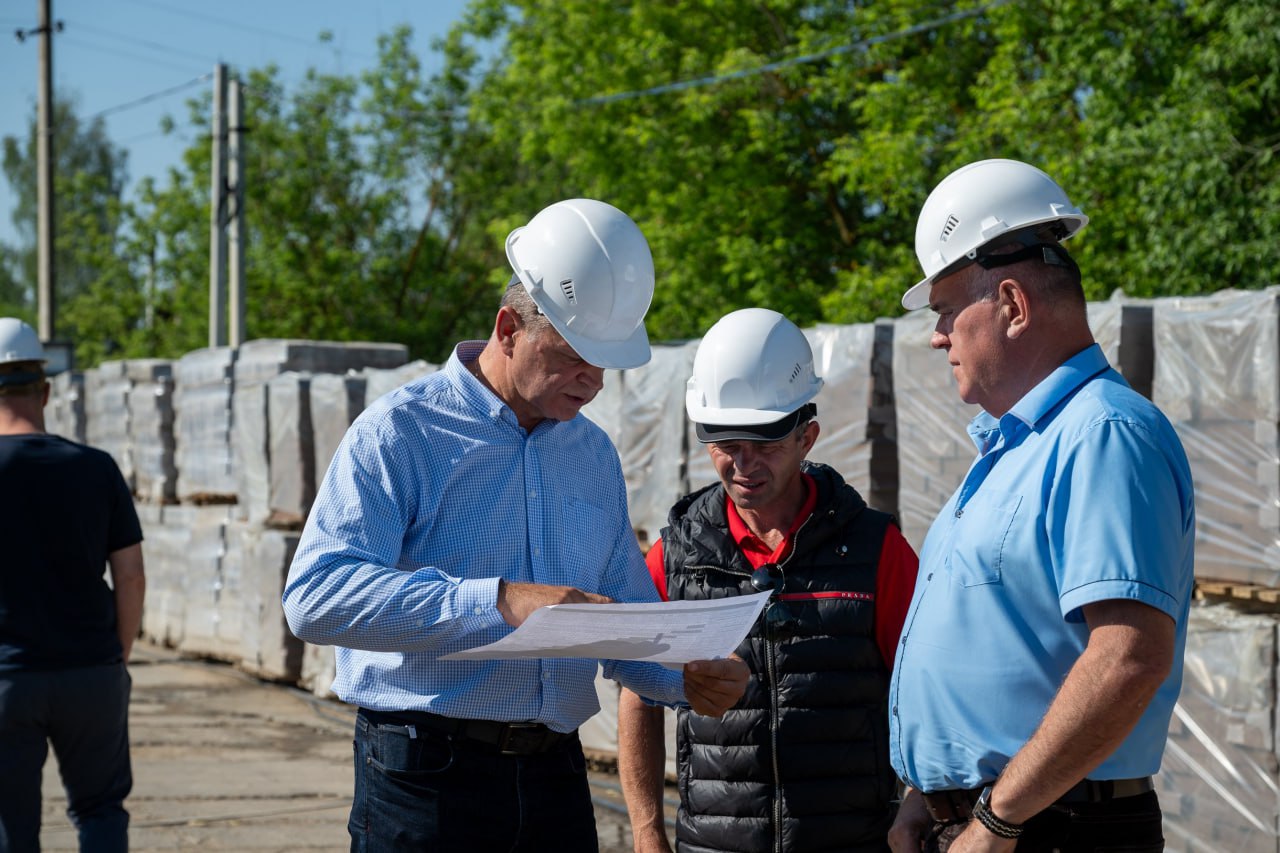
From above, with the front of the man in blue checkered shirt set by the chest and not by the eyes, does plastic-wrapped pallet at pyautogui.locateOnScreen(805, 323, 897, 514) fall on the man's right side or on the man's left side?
on the man's left side

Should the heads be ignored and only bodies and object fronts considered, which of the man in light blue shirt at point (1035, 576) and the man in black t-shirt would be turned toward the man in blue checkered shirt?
the man in light blue shirt

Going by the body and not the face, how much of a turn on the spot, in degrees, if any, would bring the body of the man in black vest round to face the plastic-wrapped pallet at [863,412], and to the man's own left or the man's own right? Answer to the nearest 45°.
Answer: approximately 180°

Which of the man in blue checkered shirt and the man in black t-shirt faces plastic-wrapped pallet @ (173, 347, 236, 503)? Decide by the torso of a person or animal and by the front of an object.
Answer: the man in black t-shirt

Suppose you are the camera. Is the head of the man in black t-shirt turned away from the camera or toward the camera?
away from the camera

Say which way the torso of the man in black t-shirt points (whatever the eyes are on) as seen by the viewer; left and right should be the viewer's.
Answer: facing away from the viewer

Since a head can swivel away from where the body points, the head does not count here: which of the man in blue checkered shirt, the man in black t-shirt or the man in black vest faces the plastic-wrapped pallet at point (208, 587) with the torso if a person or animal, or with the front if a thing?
the man in black t-shirt

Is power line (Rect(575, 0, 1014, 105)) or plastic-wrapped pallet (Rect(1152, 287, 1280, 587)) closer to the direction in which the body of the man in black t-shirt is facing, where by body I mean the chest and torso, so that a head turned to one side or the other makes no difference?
the power line

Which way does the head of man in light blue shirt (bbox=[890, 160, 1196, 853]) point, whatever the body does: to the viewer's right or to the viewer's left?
to the viewer's left

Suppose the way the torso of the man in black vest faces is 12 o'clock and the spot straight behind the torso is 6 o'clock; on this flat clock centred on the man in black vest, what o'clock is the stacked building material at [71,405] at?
The stacked building material is roughly at 5 o'clock from the man in black vest.

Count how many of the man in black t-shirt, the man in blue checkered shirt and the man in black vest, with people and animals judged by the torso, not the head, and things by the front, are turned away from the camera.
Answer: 1

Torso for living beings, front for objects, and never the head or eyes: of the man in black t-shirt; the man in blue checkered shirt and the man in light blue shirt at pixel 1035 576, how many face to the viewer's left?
1

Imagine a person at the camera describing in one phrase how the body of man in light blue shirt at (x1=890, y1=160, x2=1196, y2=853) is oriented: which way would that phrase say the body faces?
to the viewer's left

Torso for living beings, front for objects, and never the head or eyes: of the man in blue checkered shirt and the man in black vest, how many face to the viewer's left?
0
